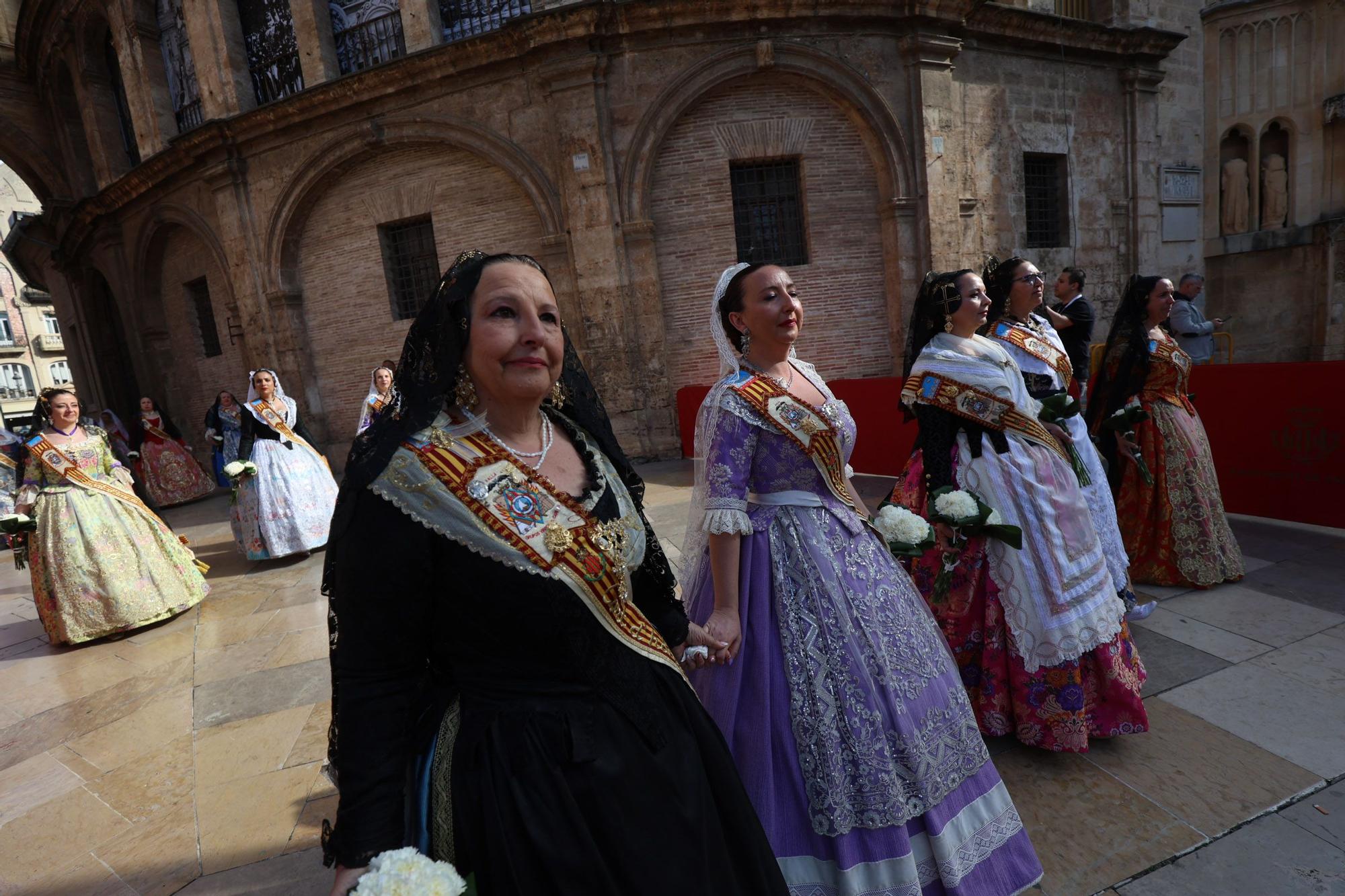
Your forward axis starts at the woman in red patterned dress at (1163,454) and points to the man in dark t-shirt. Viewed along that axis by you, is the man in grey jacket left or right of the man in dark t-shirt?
right

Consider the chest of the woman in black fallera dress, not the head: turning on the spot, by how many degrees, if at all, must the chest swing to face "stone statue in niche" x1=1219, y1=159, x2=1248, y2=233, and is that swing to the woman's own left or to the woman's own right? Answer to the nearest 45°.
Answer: approximately 90° to the woman's own left

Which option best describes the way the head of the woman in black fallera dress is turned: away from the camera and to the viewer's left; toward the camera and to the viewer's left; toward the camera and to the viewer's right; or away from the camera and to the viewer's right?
toward the camera and to the viewer's right

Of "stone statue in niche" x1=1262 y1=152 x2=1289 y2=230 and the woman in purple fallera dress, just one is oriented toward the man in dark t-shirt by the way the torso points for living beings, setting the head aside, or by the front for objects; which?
the stone statue in niche

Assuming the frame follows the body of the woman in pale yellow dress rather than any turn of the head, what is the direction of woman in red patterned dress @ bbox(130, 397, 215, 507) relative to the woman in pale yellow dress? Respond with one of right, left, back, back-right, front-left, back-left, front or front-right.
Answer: back

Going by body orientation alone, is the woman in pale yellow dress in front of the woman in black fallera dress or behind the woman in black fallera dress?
behind
